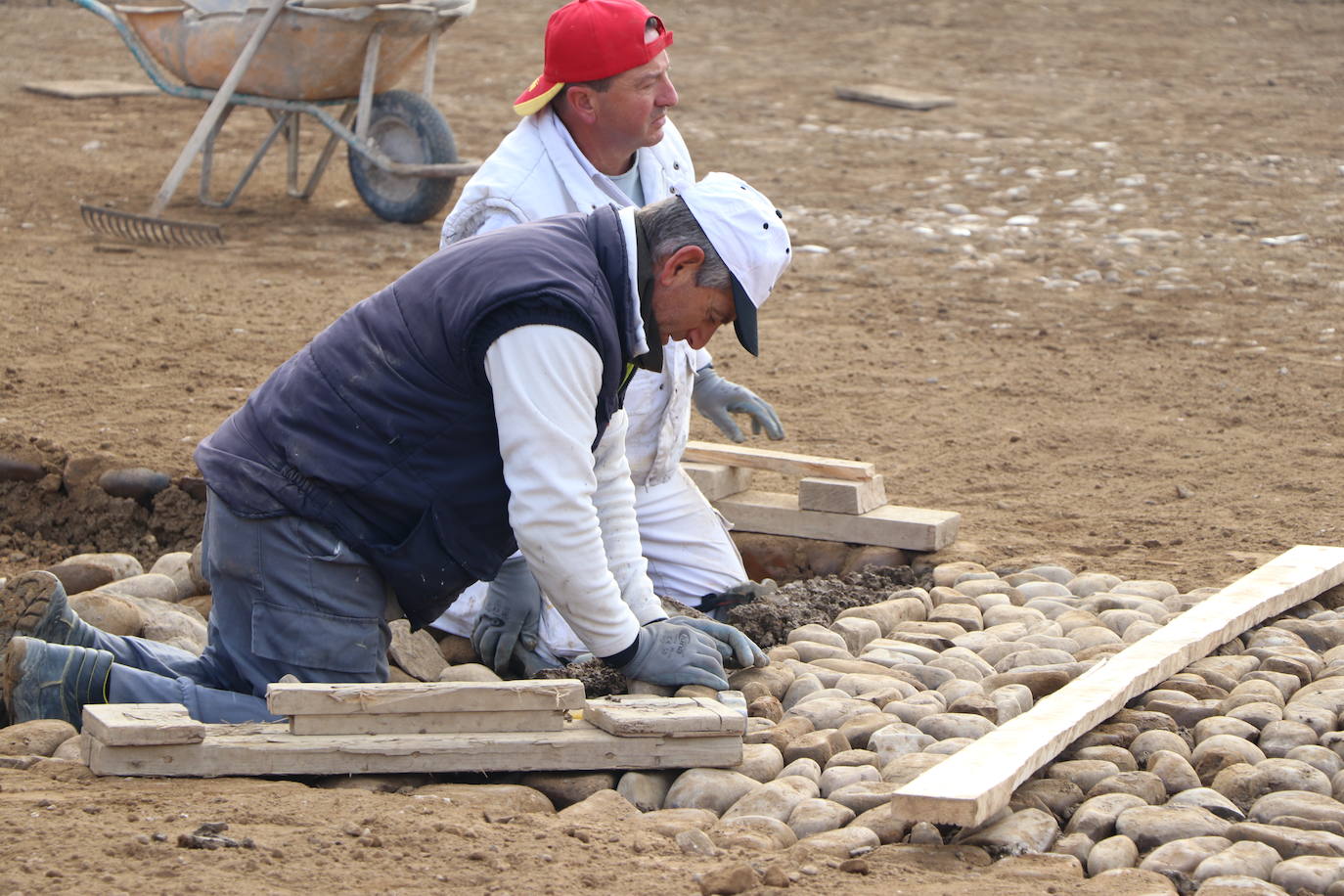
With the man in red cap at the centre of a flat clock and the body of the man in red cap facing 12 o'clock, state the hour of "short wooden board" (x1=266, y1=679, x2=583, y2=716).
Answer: The short wooden board is roughly at 2 o'clock from the man in red cap.

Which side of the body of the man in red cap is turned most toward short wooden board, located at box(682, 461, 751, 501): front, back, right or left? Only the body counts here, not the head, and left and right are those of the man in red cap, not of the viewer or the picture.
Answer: left

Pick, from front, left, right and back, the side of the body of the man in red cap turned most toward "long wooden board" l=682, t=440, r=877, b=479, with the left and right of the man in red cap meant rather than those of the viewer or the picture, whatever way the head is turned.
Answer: left

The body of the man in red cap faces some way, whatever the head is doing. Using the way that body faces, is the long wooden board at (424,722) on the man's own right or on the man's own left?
on the man's own right

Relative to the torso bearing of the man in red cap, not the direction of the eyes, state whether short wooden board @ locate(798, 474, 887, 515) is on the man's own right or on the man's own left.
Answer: on the man's own left

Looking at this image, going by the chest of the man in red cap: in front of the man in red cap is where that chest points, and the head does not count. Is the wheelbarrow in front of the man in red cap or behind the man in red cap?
behind

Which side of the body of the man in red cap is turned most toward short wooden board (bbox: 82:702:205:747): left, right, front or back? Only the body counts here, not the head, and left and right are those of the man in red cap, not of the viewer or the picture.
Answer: right

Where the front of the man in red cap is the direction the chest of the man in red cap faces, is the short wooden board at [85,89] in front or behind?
behind

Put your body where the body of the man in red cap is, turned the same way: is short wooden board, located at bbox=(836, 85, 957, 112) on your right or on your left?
on your left
